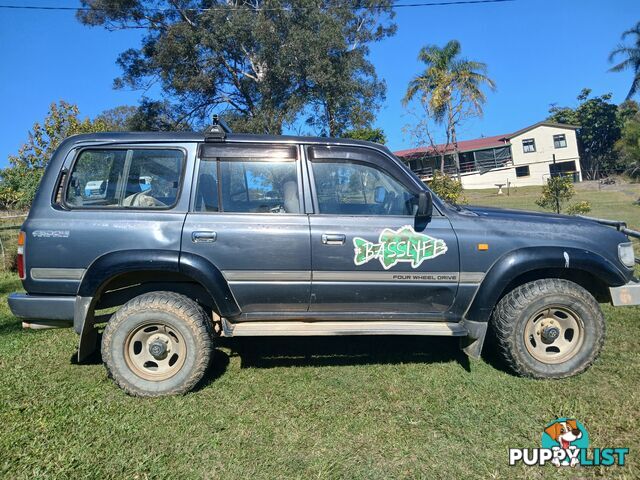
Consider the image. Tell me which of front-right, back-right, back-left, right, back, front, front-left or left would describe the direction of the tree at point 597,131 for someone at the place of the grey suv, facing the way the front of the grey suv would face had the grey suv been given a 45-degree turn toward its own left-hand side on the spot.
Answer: front

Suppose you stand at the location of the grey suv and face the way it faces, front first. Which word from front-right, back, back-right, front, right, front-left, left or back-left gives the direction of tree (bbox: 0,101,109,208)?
back-left

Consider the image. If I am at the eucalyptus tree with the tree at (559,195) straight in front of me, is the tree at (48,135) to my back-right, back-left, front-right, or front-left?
back-right

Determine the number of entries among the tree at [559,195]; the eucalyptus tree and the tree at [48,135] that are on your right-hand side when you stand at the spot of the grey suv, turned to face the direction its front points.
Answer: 0

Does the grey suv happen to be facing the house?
no

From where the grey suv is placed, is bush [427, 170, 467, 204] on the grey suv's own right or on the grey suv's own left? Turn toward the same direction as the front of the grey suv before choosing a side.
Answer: on the grey suv's own left

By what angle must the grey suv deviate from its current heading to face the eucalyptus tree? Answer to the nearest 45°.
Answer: approximately 90° to its left

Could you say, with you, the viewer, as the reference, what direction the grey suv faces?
facing to the right of the viewer

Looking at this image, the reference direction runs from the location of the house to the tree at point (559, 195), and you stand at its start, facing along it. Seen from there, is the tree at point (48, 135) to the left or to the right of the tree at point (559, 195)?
right

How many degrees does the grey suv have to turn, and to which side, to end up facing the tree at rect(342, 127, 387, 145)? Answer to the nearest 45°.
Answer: approximately 90° to its left
